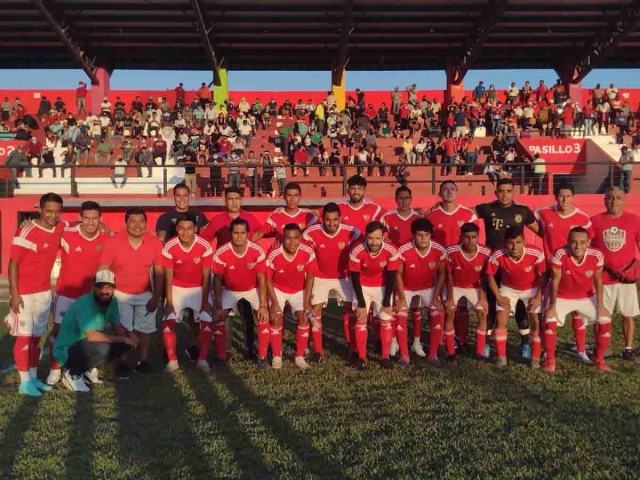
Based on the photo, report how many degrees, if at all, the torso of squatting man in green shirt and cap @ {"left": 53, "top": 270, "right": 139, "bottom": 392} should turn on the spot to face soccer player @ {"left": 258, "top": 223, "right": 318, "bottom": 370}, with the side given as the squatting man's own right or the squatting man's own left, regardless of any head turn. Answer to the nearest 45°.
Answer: approximately 45° to the squatting man's own left

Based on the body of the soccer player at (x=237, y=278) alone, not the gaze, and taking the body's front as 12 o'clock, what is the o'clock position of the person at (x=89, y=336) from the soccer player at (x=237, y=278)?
the person at (x=89, y=336) is roughly at 2 o'clock from the soccer player at (x=237, y=278).

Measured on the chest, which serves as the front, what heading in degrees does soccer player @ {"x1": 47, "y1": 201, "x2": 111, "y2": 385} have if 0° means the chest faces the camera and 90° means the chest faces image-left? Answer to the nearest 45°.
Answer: approximately 0°

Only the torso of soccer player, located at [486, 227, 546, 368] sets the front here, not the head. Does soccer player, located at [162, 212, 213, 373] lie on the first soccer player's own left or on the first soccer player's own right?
on the first soccer player's own right

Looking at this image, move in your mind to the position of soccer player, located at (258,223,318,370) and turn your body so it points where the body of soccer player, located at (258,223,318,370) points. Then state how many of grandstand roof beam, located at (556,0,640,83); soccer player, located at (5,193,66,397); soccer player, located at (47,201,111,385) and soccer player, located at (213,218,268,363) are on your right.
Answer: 3

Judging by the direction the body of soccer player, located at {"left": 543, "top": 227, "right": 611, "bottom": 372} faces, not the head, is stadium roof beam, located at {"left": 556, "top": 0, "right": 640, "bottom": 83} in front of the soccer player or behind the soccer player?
behind

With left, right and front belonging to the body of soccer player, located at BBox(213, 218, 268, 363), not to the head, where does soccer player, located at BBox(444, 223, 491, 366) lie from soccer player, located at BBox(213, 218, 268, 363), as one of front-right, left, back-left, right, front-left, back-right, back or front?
left

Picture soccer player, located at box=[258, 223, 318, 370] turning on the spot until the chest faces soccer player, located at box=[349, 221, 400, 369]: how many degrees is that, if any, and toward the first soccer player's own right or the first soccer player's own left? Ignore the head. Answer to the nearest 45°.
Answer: approximately 90° to the first soccer player's own left

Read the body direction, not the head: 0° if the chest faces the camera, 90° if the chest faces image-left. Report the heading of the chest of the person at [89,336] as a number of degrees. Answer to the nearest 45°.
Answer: approximately 315°

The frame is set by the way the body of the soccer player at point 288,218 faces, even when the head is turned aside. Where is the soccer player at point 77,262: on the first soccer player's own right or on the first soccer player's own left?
on the first soccer player's own right

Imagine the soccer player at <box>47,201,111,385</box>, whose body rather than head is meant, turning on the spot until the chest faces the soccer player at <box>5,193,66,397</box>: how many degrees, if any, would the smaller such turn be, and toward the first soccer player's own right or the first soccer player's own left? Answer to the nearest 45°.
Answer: approximately 45° to the first soccer player's own right

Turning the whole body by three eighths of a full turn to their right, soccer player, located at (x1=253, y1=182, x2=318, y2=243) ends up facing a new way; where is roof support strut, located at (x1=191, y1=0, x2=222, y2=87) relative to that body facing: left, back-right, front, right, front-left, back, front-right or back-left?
front-right

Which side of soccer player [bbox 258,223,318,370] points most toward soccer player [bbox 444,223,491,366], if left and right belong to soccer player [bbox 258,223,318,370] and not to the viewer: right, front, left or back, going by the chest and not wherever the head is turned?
left
